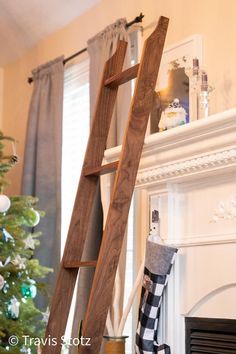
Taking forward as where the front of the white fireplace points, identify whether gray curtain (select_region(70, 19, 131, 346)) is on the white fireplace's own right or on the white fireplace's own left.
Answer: on the white fireplace's own right

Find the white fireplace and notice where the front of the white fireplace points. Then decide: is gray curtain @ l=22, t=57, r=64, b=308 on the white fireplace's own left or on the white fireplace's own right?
on the white fireplace's own right

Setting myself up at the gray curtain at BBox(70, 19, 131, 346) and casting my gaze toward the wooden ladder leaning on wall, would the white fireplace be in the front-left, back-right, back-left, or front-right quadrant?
front-left

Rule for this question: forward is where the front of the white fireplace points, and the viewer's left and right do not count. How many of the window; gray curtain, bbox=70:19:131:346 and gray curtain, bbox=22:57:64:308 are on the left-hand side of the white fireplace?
0

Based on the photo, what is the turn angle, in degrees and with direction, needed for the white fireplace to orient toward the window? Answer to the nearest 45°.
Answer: approximately 90° to its right
